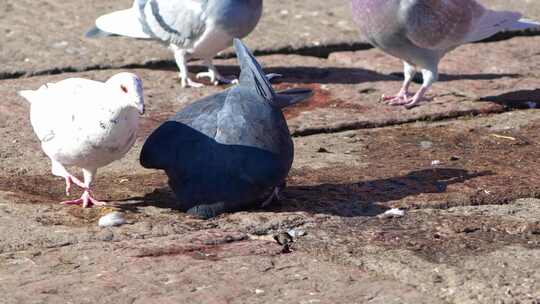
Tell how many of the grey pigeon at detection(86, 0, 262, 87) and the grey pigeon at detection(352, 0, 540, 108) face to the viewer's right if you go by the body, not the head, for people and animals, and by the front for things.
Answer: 1

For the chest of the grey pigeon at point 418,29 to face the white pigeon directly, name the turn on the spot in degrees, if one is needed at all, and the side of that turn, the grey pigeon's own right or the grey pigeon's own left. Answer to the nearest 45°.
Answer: approximately 45° to the grey pigeon's own left

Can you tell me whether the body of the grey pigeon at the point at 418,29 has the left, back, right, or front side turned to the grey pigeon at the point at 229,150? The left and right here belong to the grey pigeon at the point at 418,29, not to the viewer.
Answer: front

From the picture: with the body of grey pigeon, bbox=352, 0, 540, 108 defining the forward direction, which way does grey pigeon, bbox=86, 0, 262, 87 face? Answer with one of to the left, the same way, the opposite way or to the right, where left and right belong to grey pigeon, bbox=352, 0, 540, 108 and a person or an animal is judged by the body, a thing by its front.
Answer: the opposite way

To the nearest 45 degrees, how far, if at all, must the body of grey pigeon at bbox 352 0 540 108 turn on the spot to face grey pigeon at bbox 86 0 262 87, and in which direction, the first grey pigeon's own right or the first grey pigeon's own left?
0° — it already faces it

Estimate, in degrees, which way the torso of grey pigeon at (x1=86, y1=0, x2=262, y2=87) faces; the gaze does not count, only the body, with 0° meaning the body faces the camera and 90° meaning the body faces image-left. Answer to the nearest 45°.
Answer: approximately 270°

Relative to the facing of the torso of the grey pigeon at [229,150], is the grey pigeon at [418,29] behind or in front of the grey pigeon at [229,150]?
behind

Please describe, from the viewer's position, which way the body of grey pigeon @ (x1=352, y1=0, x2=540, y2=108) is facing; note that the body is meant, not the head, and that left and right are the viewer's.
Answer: facing to the left of the viewer
